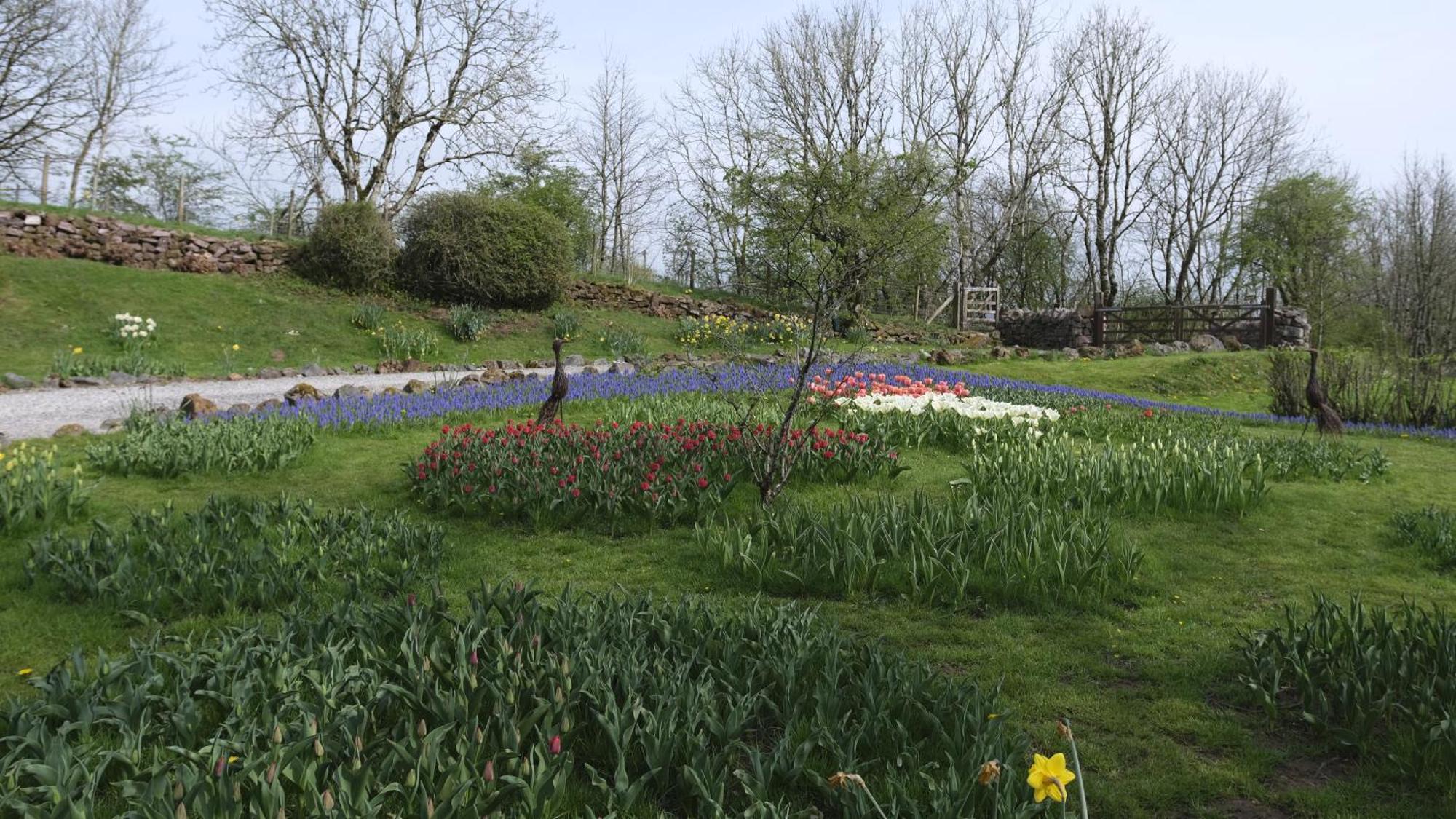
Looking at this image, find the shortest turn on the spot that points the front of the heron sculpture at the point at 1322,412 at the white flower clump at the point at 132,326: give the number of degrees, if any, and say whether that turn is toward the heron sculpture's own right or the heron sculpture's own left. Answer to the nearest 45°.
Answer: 0° — it already faces it

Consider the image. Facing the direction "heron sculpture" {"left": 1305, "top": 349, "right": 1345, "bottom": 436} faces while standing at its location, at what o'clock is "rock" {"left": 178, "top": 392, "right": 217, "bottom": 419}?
The rock is roughly at 11 o'clock from the heron sculpture.

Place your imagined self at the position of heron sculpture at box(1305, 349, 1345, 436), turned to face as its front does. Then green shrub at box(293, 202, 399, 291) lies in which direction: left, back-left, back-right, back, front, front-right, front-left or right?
front

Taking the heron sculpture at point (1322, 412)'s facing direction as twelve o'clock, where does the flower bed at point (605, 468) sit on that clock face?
The flower bed is roughly at 10 o'clock from the heron sculpture.

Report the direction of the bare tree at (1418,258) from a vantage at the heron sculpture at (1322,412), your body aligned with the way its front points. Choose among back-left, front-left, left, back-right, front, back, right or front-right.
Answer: right

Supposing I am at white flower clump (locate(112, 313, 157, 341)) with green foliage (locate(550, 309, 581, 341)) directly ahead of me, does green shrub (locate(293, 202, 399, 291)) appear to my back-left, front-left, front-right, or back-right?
front-left

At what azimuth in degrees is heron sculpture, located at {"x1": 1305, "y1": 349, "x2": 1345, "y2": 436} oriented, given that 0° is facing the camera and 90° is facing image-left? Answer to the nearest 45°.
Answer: approximately 90°

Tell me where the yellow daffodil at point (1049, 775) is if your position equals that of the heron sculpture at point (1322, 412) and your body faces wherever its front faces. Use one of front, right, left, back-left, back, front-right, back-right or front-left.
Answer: left

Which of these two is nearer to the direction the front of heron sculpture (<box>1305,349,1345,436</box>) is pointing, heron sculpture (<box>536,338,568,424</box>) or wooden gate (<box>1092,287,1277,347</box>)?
the heron sculpture

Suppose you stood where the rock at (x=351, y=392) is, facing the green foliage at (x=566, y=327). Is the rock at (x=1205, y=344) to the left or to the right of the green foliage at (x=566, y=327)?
right

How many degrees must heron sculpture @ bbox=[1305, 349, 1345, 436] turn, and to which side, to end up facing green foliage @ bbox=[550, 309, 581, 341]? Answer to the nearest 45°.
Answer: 0° — it already faces it

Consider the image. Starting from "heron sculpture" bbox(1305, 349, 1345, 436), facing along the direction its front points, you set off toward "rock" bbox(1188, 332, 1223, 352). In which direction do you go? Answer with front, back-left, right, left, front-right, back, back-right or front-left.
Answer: right

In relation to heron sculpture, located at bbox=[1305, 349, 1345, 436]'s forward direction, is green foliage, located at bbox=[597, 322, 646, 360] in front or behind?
in front
